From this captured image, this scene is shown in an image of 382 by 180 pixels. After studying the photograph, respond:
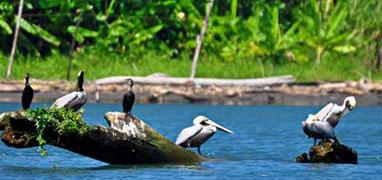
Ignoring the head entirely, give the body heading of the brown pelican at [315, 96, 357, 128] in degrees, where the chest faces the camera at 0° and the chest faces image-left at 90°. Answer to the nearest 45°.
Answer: approximately 270°

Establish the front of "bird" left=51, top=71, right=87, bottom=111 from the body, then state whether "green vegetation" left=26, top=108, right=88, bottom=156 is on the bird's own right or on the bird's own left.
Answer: on the bird's own right

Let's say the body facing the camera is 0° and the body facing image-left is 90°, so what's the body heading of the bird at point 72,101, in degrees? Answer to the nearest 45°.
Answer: approximately 270°

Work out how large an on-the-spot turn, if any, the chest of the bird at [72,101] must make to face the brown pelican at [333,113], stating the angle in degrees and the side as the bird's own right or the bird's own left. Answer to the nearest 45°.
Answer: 0° — it already faces it

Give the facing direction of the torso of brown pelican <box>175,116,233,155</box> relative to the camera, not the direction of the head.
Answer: to the viewer's right

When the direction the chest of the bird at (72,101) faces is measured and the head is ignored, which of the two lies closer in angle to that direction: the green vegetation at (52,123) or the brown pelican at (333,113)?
the brown pelican

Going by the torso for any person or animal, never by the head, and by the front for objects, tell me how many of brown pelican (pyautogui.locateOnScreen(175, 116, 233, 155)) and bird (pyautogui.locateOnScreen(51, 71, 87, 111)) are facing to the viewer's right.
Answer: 2

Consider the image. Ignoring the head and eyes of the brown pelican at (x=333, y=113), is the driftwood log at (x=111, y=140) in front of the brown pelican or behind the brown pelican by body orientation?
behind
